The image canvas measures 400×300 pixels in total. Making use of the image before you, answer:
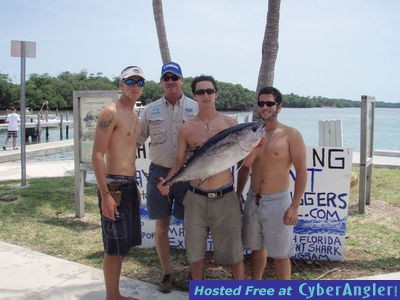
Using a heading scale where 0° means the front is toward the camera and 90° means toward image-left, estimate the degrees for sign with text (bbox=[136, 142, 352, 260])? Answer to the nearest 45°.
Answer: approximately 0°

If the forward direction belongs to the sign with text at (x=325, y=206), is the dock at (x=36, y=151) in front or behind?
behind

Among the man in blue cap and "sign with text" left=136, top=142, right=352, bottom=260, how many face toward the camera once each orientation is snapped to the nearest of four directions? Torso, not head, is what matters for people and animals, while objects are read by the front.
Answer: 2

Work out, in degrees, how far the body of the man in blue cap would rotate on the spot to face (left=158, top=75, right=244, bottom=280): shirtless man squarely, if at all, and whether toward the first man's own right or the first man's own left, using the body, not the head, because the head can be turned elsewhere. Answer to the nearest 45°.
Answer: approximately 45° to the first man's own left

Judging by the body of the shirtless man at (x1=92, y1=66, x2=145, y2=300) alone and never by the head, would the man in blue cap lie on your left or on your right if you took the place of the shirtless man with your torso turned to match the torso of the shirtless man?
on your left

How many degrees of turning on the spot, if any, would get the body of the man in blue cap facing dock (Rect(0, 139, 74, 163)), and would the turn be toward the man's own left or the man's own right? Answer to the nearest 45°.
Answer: approximately 180°
